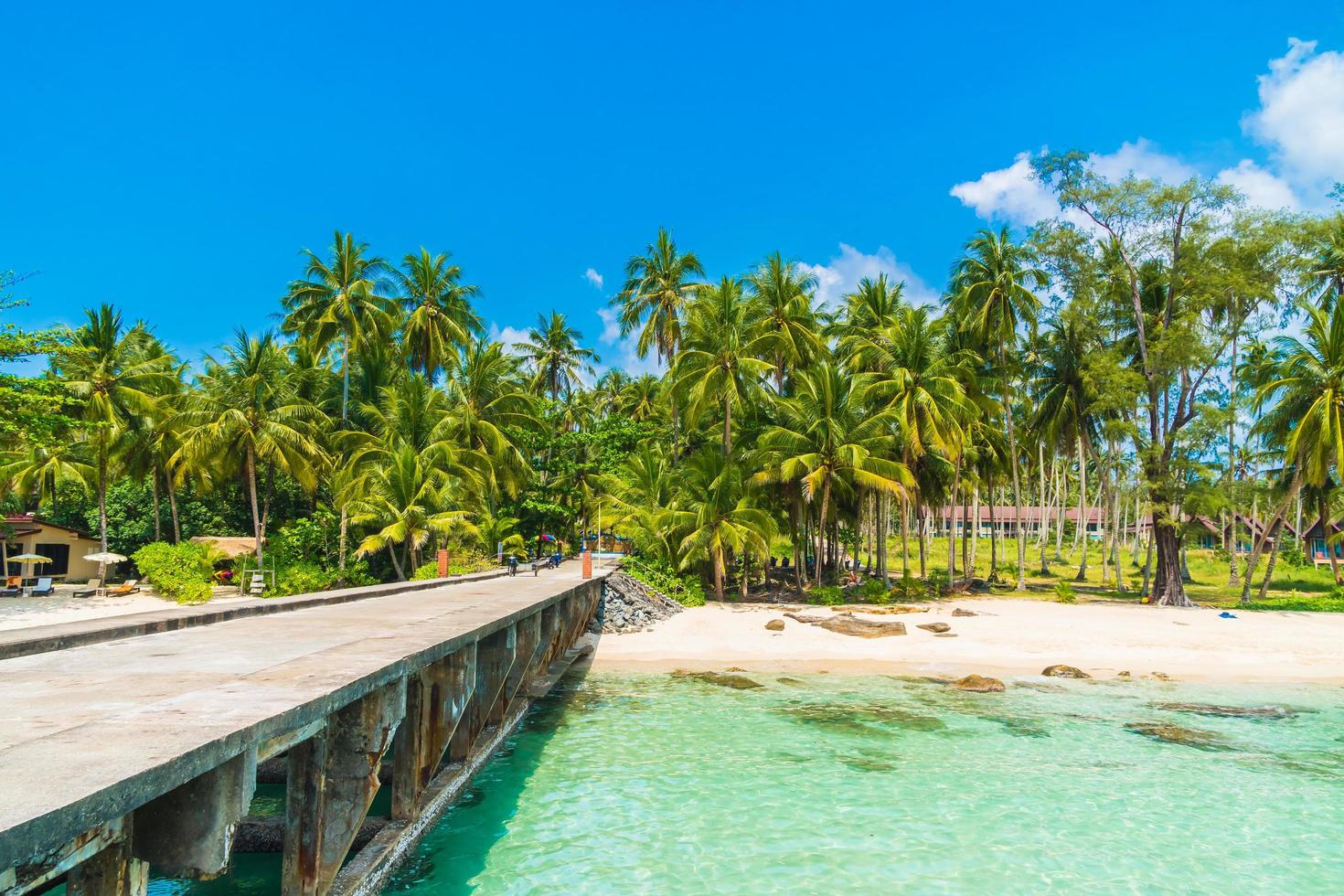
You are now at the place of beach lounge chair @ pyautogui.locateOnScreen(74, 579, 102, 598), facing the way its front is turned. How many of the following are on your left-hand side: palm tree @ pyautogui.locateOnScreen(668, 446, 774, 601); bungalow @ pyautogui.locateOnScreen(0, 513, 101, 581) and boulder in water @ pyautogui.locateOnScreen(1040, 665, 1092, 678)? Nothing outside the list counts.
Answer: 2

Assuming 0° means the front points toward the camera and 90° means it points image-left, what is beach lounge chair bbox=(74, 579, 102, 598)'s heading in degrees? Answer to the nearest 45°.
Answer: approximately 45°

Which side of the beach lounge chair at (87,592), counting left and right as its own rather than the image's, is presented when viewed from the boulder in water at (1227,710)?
left

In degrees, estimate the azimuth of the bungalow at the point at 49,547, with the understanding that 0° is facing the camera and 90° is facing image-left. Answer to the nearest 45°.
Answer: approximately 0°

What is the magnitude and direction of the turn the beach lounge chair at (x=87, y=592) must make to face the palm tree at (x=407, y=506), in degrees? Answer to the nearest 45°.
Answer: approximately 90° to its left

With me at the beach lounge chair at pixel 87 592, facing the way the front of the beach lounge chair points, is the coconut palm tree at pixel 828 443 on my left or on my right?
on my left

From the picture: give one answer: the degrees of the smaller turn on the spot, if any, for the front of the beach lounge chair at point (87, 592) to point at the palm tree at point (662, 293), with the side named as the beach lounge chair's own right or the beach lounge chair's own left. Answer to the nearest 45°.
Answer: approximately 135° to the beach lounge chair's own left
